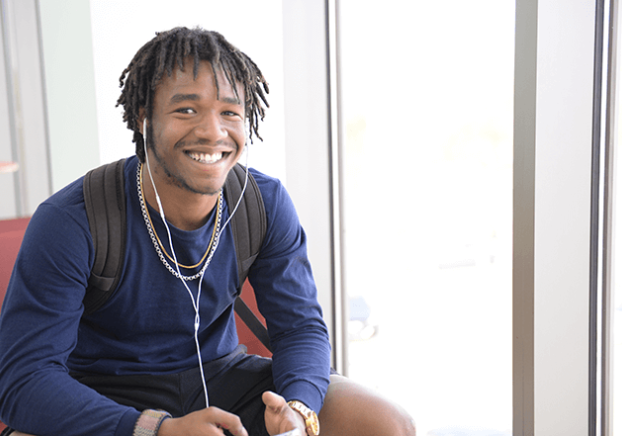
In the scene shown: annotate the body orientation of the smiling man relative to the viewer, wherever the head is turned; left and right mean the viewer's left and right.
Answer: facing the viewer and to the right of the viewer

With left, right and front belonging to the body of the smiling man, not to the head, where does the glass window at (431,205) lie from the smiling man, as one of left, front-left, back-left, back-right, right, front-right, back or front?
left
